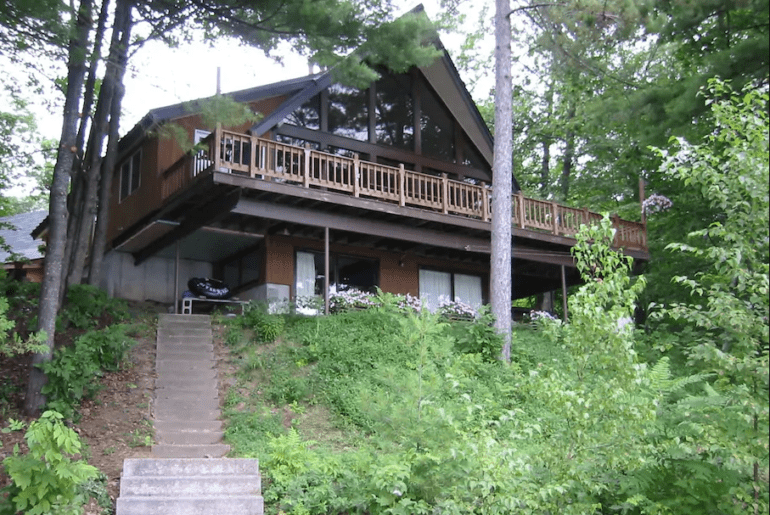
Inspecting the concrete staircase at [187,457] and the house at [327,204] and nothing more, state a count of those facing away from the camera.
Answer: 0

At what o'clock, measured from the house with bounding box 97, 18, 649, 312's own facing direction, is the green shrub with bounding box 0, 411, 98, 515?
The green shrub is roughly at 2 o'clock from the house.

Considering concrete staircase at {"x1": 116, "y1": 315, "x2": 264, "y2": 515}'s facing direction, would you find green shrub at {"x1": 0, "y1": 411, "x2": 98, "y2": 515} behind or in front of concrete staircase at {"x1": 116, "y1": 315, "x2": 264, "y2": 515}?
in front

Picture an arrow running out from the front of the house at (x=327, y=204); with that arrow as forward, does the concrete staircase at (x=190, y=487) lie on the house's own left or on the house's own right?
on the house's own right

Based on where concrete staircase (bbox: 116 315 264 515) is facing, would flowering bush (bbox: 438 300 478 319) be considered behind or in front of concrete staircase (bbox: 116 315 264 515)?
behind

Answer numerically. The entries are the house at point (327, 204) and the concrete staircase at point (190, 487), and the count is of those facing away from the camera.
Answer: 0

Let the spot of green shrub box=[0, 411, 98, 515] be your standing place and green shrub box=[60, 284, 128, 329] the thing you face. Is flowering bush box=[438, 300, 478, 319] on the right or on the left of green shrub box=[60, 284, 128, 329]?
right

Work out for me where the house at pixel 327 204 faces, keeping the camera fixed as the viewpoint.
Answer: facing the viewer and to the right of the viewer

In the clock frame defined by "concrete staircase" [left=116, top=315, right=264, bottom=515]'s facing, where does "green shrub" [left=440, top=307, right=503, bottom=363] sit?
The green shrub is roughly at 8 o'clock from the concrete staircase.

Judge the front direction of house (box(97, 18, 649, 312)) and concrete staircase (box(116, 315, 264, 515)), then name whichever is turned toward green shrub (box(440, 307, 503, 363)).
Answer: the house

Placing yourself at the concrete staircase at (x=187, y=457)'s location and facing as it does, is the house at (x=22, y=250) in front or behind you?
behind
